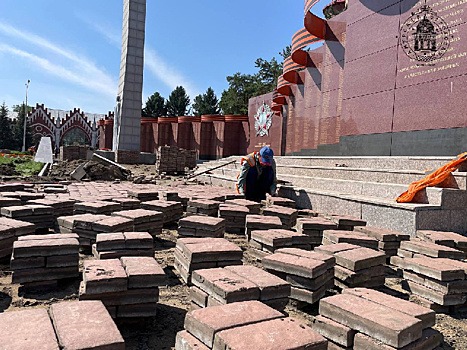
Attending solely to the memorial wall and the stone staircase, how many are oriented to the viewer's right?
0

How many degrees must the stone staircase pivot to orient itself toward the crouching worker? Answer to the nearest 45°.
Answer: approximately 45° to its right

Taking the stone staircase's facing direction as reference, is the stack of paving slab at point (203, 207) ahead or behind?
ahead

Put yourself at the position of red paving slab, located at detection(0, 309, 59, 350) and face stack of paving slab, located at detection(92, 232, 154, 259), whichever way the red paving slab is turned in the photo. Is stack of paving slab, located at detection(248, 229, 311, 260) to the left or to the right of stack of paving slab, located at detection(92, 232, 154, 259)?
right

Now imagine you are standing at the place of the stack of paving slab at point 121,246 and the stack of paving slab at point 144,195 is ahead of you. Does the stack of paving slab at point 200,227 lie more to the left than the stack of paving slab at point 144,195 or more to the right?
right

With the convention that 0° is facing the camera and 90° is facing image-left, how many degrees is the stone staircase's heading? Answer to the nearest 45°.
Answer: approximately 45°

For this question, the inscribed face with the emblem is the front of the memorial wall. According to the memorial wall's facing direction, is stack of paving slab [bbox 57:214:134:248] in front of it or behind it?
in front

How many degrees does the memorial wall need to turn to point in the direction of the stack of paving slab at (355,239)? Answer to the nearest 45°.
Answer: approximately 45° to its left

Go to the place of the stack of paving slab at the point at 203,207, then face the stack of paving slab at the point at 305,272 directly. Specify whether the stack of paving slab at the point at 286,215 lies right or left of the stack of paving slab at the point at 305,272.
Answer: left

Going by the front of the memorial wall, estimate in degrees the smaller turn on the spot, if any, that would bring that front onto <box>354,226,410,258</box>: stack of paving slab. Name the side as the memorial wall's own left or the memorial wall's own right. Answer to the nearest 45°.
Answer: approximately 45° to the memorial wall's own left

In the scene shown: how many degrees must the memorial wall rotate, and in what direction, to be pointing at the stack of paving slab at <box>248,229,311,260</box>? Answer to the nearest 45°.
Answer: approximately 45° to its left

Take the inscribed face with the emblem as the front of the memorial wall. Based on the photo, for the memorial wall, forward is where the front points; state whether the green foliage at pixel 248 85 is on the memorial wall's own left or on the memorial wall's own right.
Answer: on the memorial wall's own right

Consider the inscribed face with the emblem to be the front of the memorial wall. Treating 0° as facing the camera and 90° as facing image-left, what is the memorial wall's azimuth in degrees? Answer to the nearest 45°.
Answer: approximately 45°
